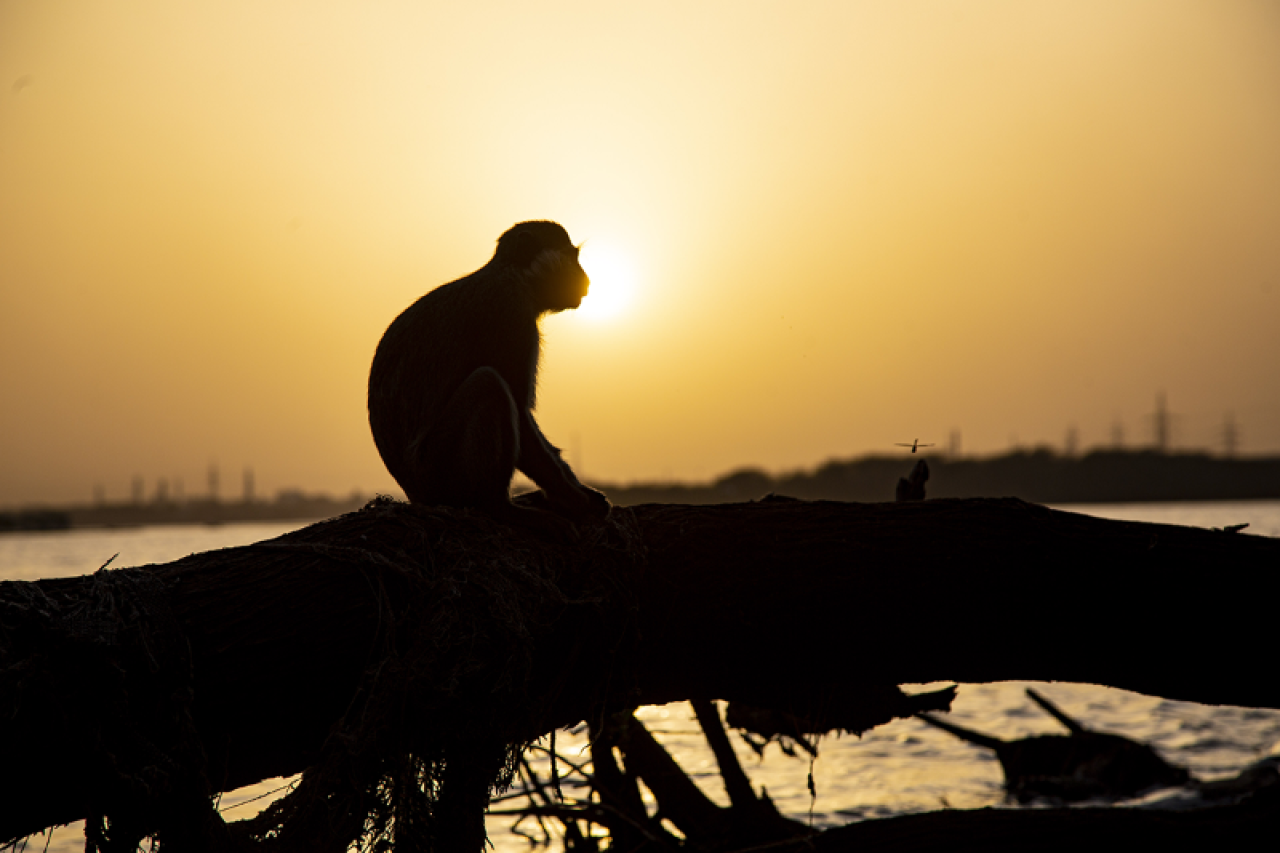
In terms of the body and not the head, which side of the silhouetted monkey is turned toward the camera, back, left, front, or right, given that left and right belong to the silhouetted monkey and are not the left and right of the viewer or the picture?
right

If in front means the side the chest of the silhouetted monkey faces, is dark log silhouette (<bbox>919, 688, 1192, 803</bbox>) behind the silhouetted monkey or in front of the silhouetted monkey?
in front
